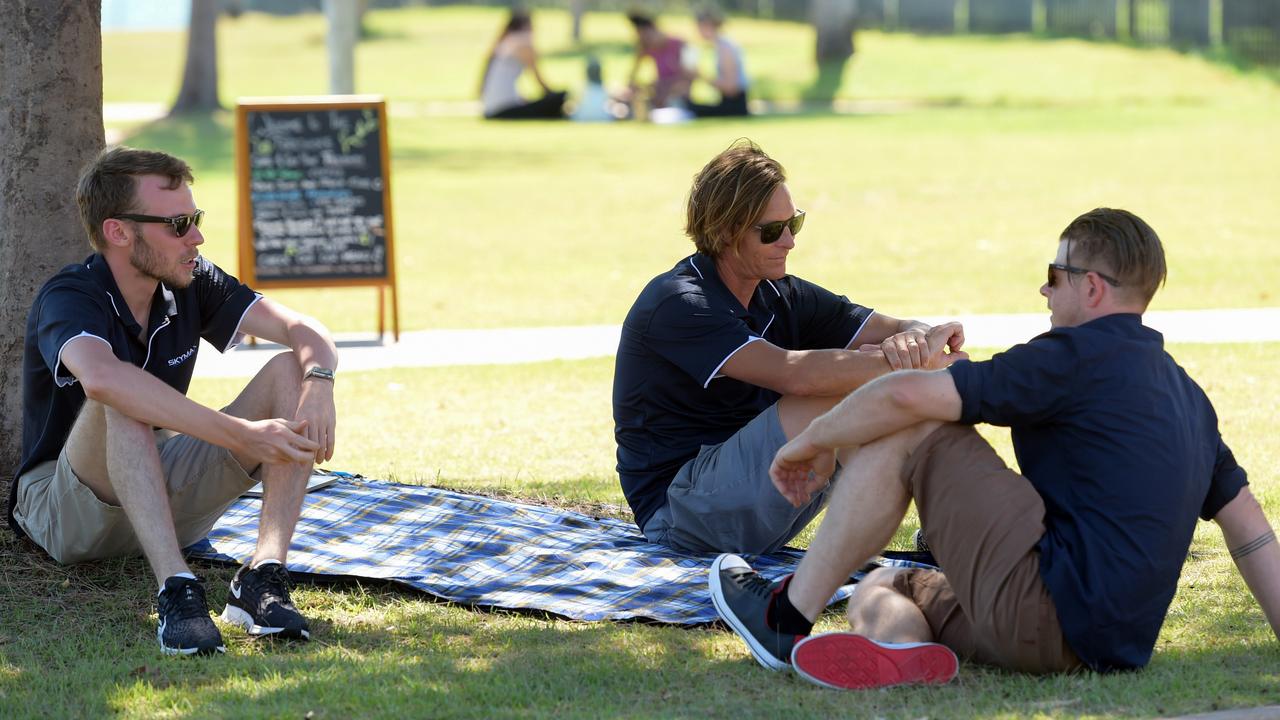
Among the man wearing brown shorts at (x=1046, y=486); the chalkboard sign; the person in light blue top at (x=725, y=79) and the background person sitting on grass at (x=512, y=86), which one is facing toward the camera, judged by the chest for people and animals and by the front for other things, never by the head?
the chalkboard sign

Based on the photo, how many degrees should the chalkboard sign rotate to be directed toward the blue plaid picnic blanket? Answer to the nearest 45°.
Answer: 0° — it already faces it

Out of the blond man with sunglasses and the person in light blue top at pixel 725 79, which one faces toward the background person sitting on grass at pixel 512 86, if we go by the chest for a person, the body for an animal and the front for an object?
the person in light blue top

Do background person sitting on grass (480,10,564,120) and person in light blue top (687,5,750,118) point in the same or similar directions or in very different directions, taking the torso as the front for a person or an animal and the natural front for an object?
very different directions

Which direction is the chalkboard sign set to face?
toward the camera

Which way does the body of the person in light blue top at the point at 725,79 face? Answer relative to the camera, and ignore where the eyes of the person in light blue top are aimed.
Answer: to the viewer's left

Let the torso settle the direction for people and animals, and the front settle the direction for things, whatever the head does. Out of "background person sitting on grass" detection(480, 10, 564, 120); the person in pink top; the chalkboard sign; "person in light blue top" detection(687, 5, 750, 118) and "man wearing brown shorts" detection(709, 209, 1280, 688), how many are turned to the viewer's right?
1

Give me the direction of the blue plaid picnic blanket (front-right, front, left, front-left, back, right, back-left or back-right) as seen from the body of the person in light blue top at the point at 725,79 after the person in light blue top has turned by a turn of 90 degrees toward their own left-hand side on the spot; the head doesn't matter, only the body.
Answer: front

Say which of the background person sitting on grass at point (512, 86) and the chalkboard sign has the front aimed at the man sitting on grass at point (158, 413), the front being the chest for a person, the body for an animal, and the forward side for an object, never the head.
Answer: the chalkboard sign

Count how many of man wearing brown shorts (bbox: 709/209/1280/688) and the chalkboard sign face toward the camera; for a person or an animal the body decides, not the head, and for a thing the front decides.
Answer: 1

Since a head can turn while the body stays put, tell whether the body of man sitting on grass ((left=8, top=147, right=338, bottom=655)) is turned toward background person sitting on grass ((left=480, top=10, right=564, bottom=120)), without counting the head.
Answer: no

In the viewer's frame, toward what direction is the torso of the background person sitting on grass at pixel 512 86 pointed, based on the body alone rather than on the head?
to the viewer's right

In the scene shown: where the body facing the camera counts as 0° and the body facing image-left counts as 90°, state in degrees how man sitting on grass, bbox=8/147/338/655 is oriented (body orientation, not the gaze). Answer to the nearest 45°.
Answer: approximately 315°

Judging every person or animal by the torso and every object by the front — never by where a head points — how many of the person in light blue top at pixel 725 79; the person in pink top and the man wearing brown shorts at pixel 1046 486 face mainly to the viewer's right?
0

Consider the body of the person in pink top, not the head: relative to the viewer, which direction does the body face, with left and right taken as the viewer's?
facing to the left of the viewer

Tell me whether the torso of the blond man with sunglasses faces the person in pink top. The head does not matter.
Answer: no

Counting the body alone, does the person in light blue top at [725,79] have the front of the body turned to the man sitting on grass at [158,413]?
no

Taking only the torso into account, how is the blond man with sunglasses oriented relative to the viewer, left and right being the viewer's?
facing the viewer and to the right of the viewer
